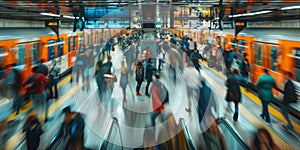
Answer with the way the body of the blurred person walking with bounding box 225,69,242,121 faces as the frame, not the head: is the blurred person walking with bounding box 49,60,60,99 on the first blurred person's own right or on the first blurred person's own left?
on the first blurred person's own left

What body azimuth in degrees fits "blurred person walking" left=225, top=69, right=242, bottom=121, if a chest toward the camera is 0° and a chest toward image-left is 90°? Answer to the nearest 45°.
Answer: approximately 180°

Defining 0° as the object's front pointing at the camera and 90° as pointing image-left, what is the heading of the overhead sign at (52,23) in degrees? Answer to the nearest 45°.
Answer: approximately 0°
